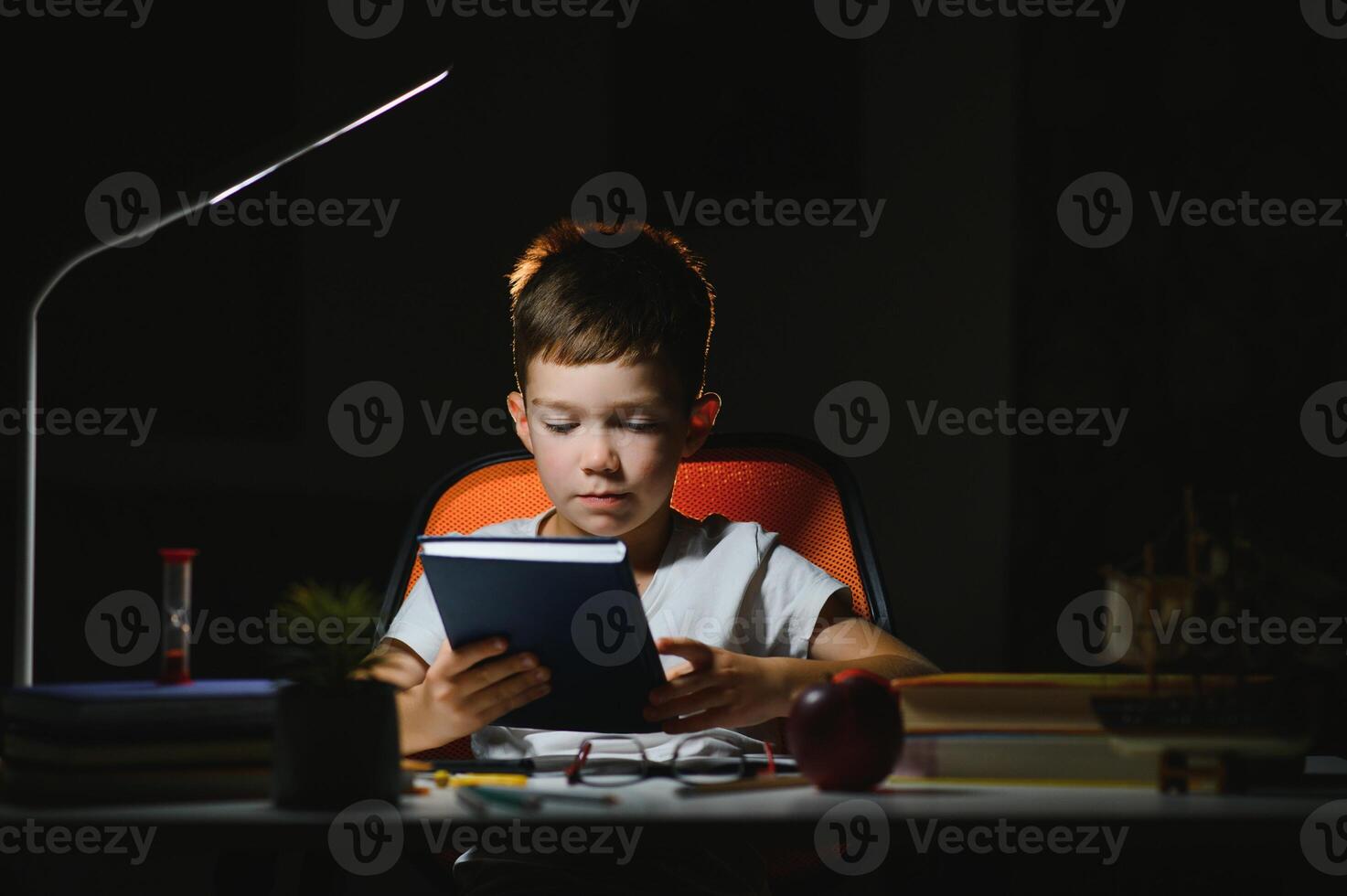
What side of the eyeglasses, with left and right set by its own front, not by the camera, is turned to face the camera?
front

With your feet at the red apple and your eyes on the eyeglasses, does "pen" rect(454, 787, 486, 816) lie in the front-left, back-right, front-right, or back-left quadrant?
front-left

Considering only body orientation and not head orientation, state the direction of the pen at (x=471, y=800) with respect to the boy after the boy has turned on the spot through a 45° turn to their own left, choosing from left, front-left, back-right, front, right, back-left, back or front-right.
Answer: front-right

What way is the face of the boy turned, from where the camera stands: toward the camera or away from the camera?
toward the camera

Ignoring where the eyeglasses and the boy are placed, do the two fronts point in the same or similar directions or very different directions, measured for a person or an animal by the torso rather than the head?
same or similar directions

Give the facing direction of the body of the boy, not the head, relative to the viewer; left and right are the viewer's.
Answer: facing the viewer

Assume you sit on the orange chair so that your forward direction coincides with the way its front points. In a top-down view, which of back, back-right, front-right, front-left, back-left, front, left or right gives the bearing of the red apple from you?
front

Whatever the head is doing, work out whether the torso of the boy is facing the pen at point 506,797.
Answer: yes

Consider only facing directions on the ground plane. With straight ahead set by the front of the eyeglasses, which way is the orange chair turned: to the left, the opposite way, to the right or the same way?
the same way

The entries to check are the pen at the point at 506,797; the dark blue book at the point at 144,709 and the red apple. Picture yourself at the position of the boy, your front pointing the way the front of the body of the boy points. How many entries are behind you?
0
